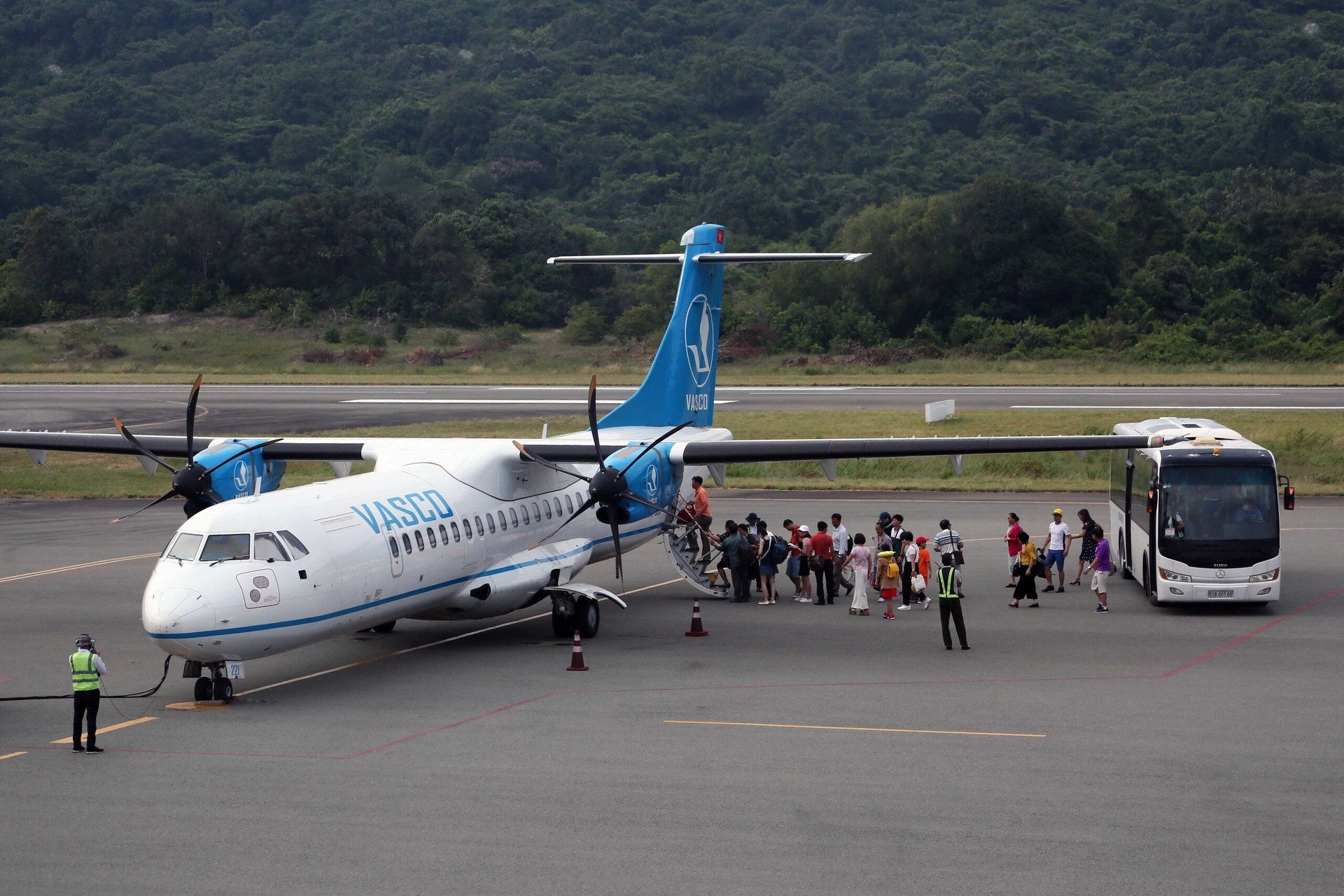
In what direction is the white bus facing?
toward the camera

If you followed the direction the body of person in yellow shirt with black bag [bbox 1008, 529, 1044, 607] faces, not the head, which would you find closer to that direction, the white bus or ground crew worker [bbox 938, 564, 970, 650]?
the ground crew worker

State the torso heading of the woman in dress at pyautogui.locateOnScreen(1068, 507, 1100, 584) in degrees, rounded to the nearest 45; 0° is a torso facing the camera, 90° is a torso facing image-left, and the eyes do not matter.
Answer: approximately 90°

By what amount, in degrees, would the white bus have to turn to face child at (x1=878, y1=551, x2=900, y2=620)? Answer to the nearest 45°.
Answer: approximately 90° to its right

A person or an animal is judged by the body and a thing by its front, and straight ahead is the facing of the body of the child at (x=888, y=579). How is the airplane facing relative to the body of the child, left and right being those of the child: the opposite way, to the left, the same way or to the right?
to the left

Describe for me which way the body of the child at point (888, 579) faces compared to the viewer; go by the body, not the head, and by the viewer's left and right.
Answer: facing away from the viewer and to the left of the viewer

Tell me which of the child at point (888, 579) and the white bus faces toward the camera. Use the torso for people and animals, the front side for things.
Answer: the white bus

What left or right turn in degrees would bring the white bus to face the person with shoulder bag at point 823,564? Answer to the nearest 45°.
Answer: approximately 90° to its right

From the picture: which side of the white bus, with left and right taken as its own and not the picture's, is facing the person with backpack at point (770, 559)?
right

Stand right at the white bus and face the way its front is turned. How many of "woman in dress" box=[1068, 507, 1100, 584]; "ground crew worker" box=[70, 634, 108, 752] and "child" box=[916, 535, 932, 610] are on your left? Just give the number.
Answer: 0

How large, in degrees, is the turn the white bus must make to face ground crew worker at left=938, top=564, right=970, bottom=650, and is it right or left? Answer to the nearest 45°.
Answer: approximately 45° to its right

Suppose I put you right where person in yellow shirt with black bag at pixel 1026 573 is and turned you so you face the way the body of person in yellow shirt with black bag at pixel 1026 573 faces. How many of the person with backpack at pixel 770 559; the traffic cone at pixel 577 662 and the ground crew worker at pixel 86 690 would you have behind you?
0

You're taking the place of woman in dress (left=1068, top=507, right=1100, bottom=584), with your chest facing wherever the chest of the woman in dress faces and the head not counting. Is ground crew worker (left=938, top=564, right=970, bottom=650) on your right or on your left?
on your left

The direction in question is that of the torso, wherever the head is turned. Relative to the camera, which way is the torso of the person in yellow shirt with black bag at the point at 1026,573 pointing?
to the viewer's left

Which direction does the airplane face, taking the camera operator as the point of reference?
facing the viewer and to the left of the viewer

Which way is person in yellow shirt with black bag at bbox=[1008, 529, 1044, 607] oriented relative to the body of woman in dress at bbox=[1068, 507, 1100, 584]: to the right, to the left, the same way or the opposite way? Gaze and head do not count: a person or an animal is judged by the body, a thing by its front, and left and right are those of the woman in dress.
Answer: the same way

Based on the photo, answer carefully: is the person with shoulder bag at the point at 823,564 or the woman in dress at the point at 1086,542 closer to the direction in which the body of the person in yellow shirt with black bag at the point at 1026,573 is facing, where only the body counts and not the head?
the person with shoulder bag
